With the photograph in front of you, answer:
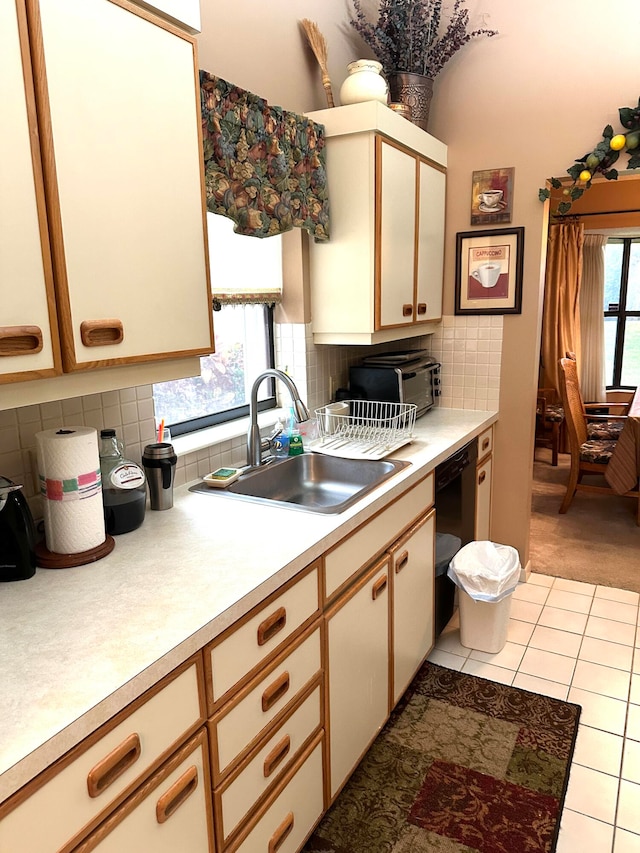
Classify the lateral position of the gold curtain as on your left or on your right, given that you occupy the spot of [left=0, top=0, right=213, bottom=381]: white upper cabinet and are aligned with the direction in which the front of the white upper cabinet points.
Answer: on your left

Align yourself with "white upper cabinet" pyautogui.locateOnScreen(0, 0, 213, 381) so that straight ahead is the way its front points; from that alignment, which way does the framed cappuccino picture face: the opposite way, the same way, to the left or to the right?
to the right

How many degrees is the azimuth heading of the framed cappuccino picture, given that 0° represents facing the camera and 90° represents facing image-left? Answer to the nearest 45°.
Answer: approximately 0°

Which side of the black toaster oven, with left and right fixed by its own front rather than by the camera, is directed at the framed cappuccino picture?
left

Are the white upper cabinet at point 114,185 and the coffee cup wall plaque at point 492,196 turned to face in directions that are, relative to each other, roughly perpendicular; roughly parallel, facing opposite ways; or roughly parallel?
roughly perpendicular

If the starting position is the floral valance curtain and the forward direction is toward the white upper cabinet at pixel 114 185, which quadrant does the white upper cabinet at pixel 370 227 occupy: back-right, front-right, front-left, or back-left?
back-left

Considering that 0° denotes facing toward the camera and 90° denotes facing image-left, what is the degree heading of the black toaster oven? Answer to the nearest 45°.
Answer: approximately 315°

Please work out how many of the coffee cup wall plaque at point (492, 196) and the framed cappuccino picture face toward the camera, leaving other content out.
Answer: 2

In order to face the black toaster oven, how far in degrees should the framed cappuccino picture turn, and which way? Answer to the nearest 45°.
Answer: approximately 45° to its right
